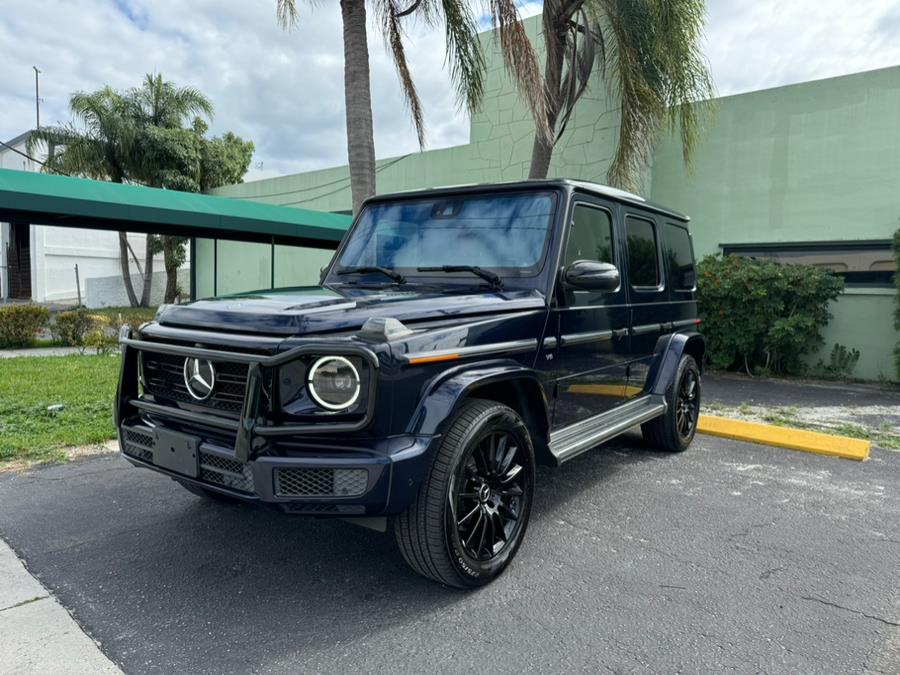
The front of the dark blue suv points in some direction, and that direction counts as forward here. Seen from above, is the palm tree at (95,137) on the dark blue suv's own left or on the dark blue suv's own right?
on the dark blue suv's own right

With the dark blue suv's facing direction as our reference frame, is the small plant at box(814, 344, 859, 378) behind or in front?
behind

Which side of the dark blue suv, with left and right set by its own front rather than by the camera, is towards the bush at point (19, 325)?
right

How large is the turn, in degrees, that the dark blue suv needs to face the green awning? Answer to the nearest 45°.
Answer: approximately 90° to its right

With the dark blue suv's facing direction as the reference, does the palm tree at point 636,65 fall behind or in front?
behind

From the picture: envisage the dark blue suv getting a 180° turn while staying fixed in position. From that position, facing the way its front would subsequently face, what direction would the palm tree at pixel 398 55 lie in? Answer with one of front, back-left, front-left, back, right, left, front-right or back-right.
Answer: front-left

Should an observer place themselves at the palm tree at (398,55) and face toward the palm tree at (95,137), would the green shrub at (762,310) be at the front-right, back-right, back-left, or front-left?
back-right

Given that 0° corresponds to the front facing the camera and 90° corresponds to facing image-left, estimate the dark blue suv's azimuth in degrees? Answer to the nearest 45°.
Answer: approximately 45°

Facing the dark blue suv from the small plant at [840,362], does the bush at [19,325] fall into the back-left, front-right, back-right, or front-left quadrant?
front-right

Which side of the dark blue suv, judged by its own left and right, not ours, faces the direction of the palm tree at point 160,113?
right

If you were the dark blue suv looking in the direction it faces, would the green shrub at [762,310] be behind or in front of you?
behind
